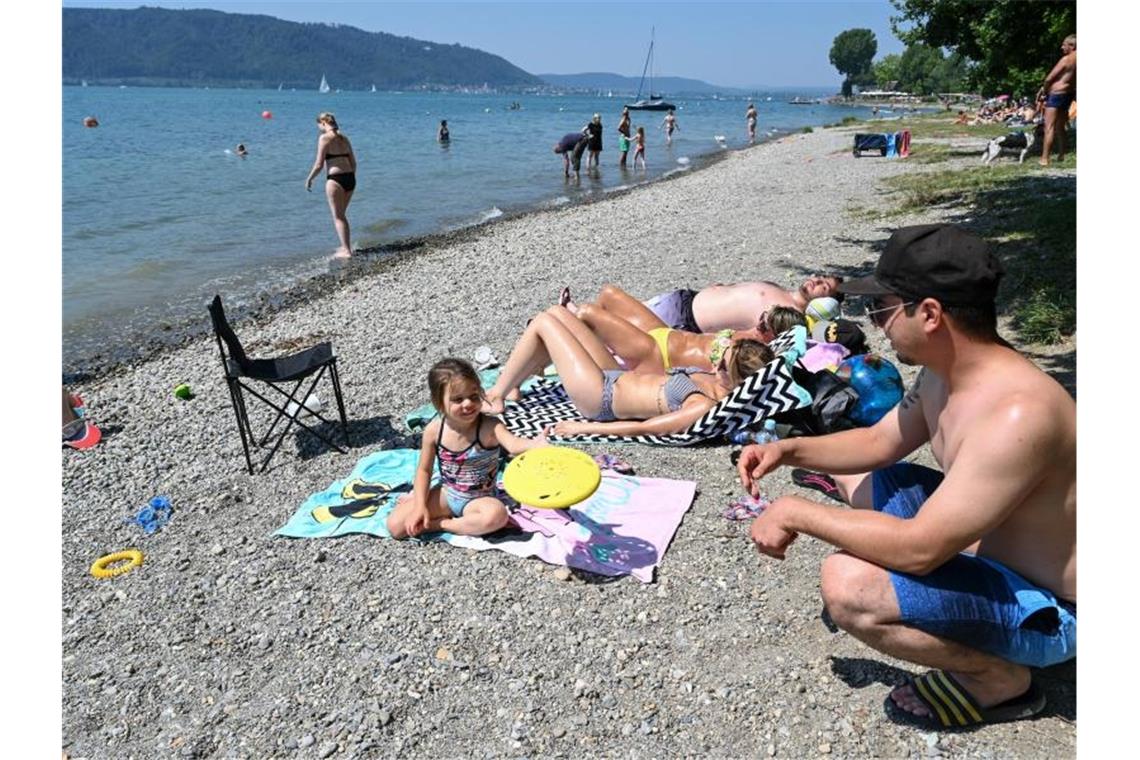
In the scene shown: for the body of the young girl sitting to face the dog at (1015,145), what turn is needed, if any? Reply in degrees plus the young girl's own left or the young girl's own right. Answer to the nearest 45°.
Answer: approximately 135° to the young girl's own left

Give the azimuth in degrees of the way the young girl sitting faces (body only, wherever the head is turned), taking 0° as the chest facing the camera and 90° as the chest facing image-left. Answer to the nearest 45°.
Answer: approximately 0°

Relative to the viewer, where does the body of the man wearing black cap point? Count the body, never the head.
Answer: to the viewer's left

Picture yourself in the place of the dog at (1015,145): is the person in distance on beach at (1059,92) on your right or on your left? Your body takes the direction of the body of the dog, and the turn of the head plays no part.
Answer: on your right

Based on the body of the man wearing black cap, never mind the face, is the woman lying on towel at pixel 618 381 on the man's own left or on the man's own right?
on the man's own right
